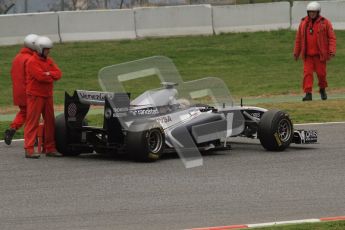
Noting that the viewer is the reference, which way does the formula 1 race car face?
facing away from the viewer and to the right of the viewer
